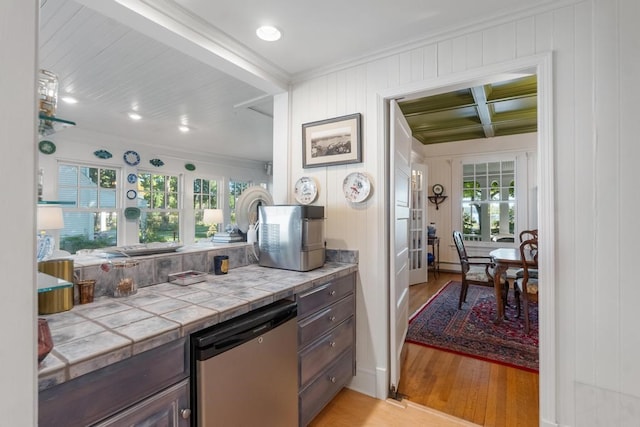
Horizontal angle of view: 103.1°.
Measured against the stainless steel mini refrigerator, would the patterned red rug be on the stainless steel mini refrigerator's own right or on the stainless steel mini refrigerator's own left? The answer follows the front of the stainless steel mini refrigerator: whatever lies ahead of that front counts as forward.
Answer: on the stainless steel mini refrigerator's own left

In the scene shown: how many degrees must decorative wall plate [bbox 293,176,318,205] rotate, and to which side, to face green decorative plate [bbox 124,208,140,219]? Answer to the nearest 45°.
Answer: approximately 90° to its right

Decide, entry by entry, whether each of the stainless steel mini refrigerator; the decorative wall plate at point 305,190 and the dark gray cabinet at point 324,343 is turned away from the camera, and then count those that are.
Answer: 0

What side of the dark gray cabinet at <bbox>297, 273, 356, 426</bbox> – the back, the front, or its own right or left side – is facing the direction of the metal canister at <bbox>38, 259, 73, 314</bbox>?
right

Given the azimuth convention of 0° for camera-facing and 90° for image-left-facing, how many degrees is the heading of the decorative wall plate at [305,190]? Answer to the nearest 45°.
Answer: approximately 45°

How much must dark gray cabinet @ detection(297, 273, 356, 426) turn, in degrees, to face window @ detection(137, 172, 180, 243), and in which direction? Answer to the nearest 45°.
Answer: approximately 180°

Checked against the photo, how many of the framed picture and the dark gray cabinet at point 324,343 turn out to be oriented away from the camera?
0
